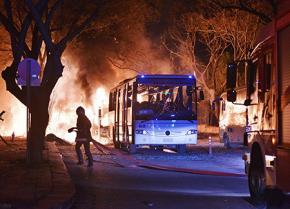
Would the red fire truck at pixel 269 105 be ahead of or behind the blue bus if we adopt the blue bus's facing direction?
ahead

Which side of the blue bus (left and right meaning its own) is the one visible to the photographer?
front
